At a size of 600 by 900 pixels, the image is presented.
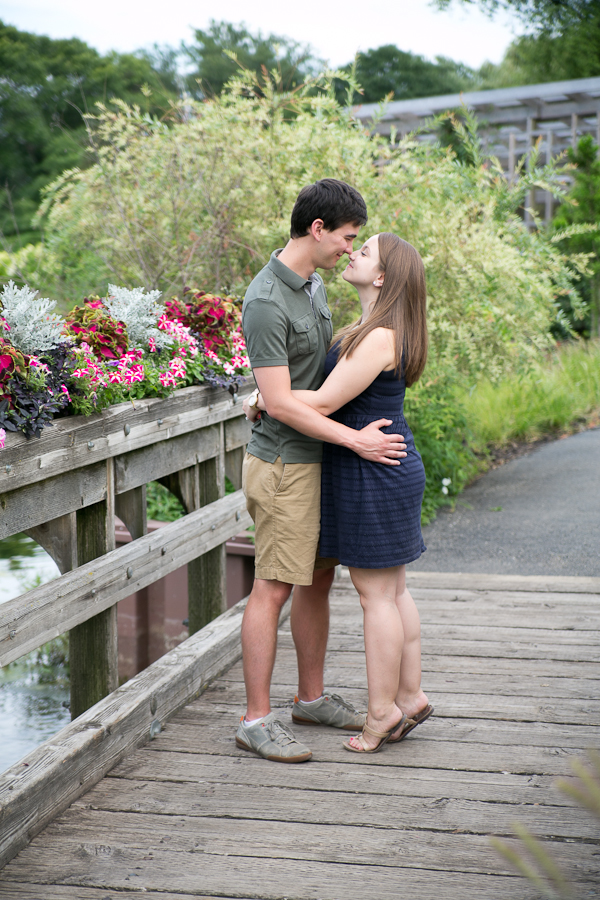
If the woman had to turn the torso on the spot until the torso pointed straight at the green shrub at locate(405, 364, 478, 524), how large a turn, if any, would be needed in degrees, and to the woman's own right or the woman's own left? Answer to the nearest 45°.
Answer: approximately 90° to the woman's own right

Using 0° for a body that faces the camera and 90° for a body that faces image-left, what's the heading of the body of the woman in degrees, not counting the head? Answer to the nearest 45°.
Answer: approximately 90°

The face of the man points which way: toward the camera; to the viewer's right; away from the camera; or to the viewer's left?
to the viewer's right

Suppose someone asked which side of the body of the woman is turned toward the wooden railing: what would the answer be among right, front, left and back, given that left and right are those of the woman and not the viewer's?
front

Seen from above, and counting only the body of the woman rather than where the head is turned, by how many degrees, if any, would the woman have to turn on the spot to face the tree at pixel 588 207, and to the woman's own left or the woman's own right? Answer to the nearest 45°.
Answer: approximately 90° to the woman's own right

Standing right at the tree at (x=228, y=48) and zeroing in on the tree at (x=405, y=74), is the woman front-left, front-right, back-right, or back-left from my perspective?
front-right

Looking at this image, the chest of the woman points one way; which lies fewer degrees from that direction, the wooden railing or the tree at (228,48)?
the wooden railing

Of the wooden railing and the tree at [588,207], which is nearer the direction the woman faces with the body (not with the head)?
the wooden railing

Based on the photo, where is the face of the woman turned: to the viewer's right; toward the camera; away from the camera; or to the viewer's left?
to the viewer's left

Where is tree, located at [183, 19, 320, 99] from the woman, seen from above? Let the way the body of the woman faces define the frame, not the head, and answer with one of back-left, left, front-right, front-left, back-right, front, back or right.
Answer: right

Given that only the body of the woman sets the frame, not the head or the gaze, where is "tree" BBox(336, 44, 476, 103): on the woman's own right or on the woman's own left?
on the woman's own right

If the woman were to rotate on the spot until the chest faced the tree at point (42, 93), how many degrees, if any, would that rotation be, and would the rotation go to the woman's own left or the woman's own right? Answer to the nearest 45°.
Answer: approximately 90° to the woman's own right

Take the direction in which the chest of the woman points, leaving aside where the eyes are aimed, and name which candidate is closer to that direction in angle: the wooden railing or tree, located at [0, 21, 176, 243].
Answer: the wooden railing

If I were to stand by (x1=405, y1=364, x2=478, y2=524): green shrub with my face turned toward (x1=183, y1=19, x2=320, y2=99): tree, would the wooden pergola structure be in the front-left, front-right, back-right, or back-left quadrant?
front-right

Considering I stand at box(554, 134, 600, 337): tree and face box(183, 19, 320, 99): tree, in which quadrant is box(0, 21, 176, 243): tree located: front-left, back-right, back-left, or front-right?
front-left
